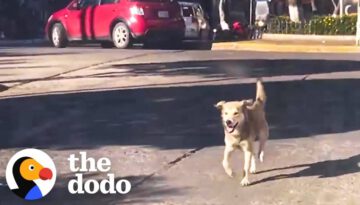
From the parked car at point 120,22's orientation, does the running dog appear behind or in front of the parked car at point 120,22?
behind

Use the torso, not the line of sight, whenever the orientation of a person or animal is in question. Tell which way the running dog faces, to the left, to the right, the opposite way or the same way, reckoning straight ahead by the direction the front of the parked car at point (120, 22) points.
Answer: to the left

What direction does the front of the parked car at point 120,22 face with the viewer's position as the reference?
facing away from the viewer and to the left of the viewer

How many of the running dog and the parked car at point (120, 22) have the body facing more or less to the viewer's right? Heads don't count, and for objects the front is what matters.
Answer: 0

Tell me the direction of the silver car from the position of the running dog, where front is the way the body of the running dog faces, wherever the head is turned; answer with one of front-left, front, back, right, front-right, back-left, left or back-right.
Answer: back-right

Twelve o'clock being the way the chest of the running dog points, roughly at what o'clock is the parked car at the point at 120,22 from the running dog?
The parked car is roughly at 4 o'clock from the running dog.

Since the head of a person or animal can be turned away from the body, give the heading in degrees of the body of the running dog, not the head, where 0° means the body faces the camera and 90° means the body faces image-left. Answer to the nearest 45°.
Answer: approximately 45°
